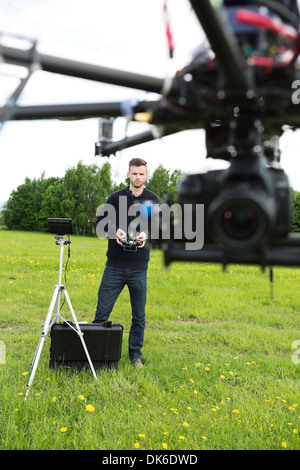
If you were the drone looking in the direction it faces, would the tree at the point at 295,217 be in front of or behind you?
behind

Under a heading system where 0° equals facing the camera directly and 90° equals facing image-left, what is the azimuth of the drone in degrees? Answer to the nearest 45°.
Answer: approximately 0°

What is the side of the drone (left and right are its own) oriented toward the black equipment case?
back

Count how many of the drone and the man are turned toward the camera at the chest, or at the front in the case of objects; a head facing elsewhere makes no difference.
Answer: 2

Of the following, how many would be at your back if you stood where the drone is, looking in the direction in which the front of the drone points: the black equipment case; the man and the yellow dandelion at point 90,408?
3

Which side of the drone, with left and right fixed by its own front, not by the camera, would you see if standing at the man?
back

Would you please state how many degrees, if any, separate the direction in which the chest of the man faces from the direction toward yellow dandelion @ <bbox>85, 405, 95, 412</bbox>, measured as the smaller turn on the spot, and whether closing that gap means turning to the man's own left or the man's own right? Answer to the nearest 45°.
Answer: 0° — they already face it

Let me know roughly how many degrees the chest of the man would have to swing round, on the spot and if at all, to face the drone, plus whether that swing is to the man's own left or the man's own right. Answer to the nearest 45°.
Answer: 0° — they already face it
